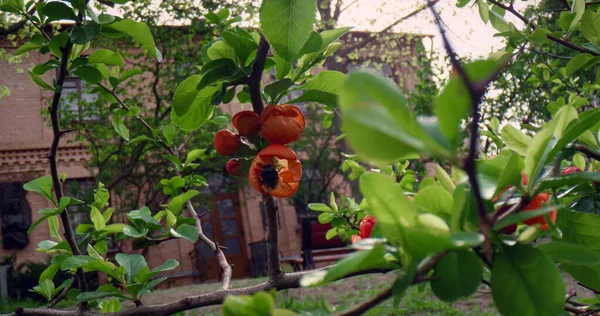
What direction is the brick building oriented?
toward the camera

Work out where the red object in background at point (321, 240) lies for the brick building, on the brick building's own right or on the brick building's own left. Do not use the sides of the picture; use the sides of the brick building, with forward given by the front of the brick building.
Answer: on the brick building's own left
